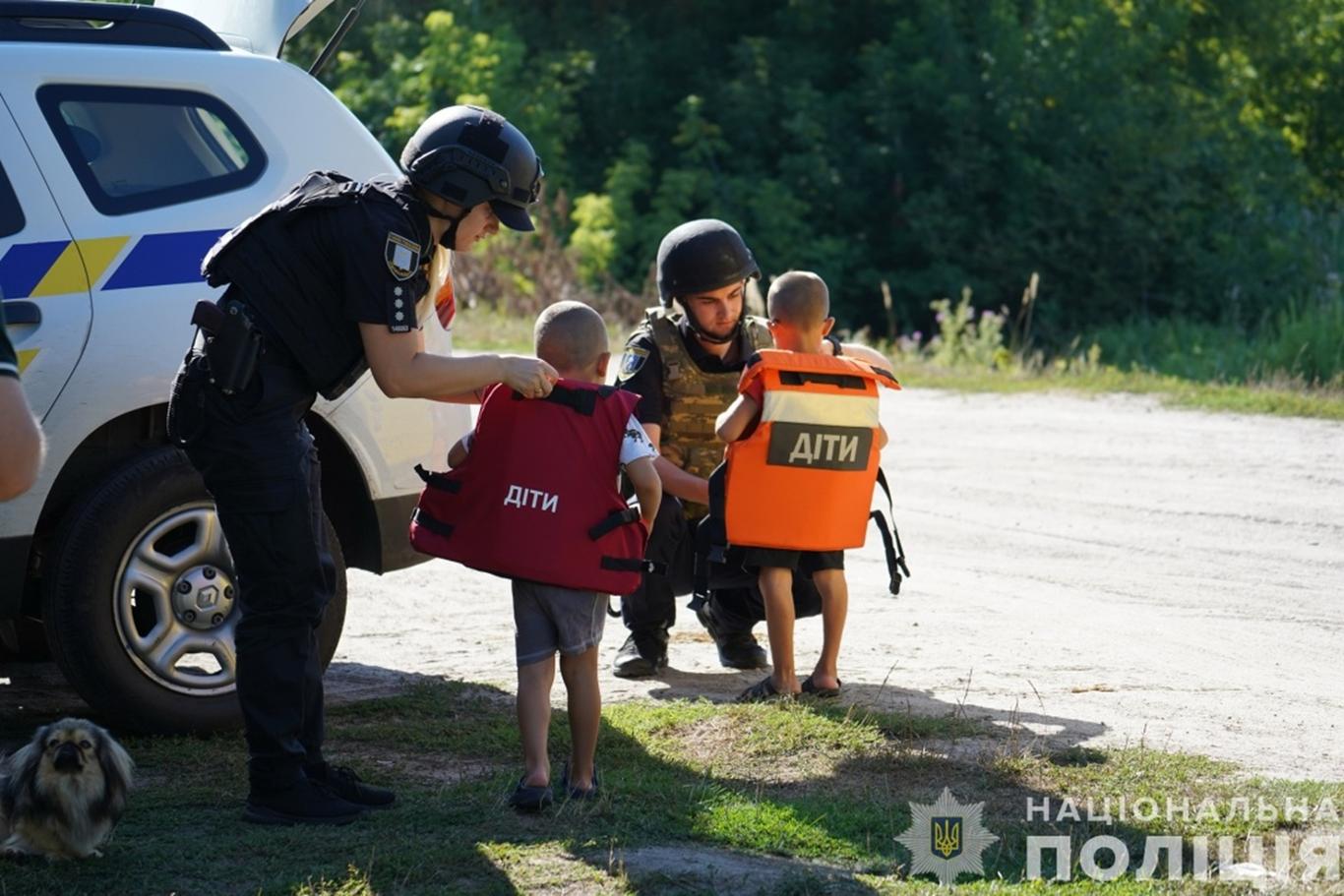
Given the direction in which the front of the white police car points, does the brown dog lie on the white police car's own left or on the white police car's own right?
on the white police car's own left

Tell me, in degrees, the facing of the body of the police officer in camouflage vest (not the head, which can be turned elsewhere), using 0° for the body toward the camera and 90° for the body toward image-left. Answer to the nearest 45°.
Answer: approximately 315°

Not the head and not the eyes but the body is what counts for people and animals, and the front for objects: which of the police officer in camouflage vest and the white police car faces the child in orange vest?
the police officer in camouflage vest

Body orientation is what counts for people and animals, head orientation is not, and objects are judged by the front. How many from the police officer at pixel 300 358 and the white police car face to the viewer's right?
1

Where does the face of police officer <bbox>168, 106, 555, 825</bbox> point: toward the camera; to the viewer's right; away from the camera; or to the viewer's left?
to the viewer's right

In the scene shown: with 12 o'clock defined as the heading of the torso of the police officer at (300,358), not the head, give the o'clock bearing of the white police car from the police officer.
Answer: The white police car is roughly at 8 o'clock from the police officer.

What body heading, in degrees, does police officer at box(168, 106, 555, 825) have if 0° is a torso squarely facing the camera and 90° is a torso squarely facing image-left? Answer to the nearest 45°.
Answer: approximately 270°

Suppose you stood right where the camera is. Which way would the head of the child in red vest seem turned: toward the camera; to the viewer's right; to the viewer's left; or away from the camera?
away from the camera

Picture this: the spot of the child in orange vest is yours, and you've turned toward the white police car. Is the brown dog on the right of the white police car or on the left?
left

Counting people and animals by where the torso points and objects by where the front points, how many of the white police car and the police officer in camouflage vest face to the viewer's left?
1

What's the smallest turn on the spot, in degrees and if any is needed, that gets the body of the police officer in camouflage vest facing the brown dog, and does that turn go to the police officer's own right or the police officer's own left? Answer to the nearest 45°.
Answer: approximately 90° to the police officer's own right

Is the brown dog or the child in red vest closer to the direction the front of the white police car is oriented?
the brown dog

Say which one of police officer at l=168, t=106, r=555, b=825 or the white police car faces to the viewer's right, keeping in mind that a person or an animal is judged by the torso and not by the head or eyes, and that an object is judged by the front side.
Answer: the police officer
